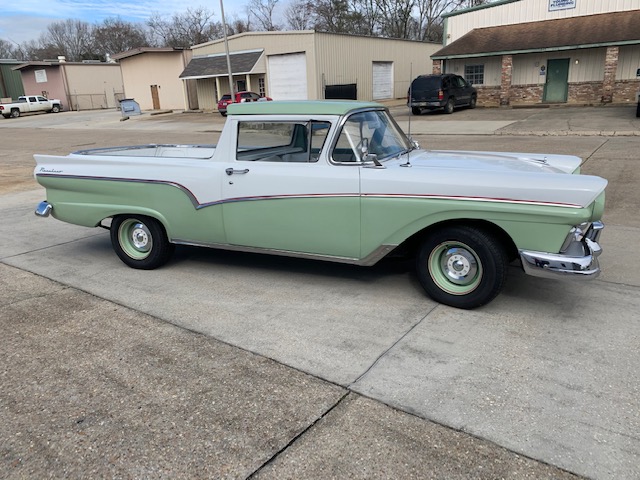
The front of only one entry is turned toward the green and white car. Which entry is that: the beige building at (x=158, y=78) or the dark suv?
the beige building

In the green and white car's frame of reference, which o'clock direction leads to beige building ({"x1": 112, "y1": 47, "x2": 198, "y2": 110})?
The beige building is roughly at 7 o'clock from the green and white car.

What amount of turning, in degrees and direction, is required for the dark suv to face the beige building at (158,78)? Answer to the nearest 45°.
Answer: approximately 90° to its left

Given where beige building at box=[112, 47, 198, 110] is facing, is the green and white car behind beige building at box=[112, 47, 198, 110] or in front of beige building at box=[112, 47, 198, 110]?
in front

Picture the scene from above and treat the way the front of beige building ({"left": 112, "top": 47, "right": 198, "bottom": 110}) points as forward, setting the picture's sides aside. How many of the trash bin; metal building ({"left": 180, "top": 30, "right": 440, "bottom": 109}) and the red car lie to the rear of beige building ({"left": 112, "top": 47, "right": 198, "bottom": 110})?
0

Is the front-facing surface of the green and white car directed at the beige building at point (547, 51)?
no

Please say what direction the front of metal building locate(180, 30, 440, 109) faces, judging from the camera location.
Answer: facing the viewer and to the left of the viewer

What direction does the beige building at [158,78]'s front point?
toward the camera

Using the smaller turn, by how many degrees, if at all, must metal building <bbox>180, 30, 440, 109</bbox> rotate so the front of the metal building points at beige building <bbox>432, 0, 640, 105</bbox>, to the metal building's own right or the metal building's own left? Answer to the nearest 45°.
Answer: approximately 90° to the metal building's own left

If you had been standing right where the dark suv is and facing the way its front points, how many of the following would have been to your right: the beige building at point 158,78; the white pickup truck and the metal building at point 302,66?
0

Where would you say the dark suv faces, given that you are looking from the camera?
facing away from the viewer and to the right of the viewer

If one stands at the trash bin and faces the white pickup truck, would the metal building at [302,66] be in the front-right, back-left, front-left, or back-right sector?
back-right

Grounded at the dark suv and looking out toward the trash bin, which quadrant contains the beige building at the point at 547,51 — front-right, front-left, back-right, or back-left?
back-right

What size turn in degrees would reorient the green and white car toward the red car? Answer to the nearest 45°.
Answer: approximately 135° to its left

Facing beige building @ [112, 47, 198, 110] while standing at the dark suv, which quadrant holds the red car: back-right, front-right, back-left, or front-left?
front-left

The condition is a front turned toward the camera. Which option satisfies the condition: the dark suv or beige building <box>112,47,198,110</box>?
the beige building

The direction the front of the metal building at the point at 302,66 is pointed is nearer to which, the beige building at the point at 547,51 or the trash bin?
the trash bin

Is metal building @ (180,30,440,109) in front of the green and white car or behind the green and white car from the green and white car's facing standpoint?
behind

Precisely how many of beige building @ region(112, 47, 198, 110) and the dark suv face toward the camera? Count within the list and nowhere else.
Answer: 1

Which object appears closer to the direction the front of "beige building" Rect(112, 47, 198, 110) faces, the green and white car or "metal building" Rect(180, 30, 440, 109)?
the green and white car
